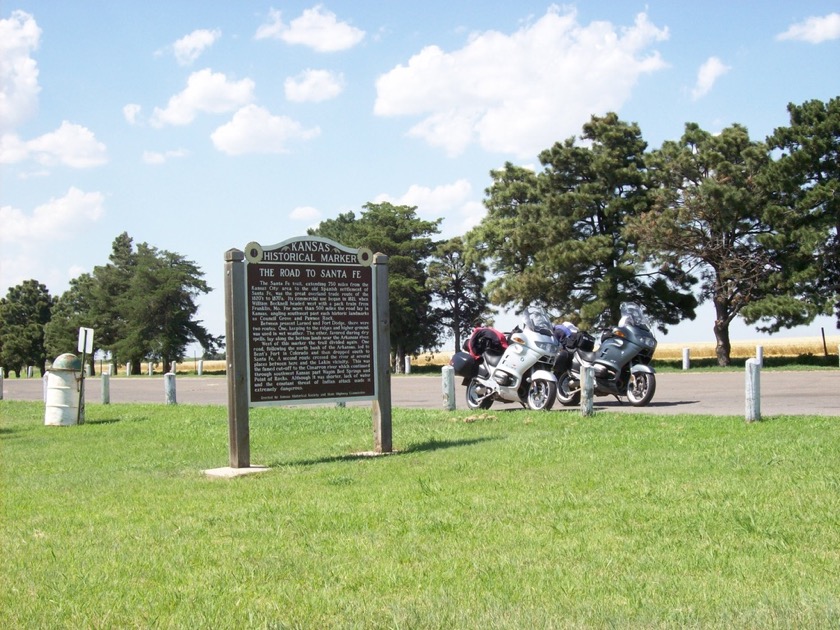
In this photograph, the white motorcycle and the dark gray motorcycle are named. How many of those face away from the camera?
0

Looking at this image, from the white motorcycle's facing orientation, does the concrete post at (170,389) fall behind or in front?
behind

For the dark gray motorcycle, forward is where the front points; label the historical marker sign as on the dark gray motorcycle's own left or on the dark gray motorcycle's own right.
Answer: on the dark gray motorcycle's own right

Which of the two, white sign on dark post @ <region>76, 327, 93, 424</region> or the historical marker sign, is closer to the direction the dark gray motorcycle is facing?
the historical marker sign

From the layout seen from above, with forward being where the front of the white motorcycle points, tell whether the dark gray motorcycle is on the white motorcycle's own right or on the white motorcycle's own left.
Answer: on the white motorcycle's own left

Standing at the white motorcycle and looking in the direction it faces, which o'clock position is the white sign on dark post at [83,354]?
The white sign on dark post is roughly at 5 o'clock from the white motorcycle.

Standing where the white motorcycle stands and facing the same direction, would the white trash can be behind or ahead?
behind

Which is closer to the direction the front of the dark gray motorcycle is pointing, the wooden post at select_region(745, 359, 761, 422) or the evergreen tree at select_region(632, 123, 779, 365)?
the wooden post

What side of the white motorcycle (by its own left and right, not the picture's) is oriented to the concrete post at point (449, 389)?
back

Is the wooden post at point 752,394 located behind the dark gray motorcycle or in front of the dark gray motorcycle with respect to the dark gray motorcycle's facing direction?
in front

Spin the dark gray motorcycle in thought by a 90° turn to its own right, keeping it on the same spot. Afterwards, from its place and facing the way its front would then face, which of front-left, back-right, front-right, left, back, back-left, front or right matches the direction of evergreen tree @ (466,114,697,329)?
back-right

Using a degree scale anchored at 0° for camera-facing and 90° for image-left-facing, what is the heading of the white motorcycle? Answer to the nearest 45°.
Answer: approximately 315°

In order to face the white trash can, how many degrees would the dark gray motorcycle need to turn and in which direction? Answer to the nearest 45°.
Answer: approximately 135° to its right
